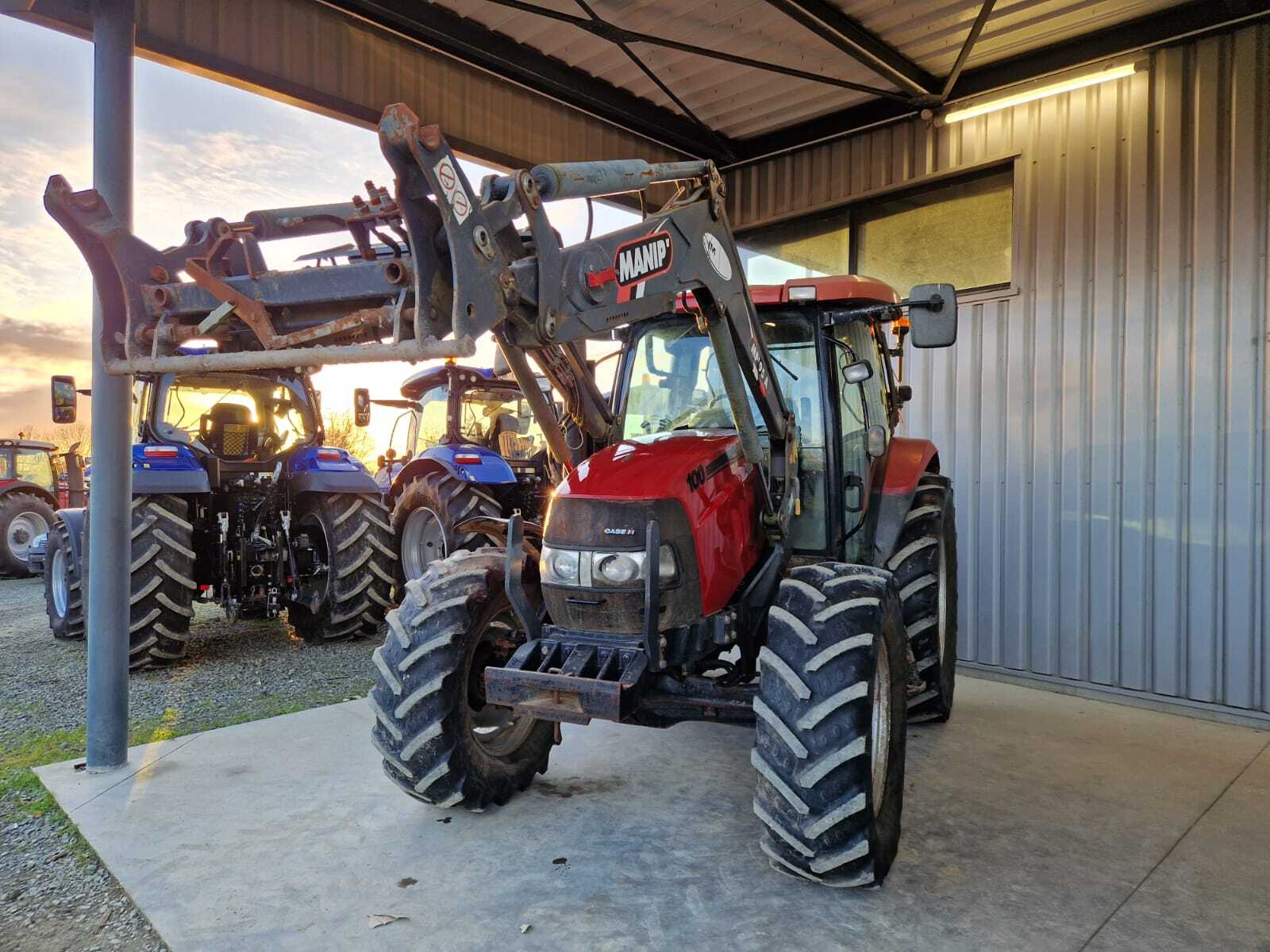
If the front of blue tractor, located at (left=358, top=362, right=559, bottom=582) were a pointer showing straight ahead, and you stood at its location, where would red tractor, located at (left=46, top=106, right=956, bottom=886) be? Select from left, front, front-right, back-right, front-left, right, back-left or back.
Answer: back-left

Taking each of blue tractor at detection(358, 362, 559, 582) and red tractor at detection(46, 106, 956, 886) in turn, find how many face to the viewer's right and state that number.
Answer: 0

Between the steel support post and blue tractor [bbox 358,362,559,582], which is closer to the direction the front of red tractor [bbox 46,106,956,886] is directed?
the steel support post

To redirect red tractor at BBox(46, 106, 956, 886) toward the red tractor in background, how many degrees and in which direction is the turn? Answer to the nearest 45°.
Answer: approximately 90° to its right

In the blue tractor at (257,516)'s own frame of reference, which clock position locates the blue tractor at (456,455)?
the blue tractor at (456,455) is roughly at 4 o'clock from the blue tractor at (257,516).

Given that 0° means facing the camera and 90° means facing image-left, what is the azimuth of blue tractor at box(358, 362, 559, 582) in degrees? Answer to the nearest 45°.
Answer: approximately 135°

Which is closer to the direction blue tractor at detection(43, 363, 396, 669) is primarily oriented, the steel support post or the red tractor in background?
the red tractor in background

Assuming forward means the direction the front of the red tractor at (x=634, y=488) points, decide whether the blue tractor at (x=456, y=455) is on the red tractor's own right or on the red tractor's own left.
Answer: on the red tractor's own right

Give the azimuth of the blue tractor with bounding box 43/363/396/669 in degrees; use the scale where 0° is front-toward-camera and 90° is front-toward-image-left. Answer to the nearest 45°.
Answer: approximately 135°

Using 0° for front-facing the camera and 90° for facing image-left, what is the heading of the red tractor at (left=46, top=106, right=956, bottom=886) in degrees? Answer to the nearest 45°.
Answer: approximately 45°
